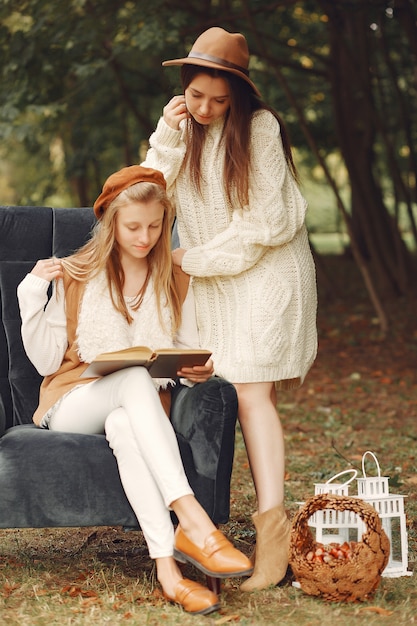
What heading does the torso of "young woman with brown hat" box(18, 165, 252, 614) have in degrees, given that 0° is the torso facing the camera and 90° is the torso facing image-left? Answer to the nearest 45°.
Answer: approximately 315°

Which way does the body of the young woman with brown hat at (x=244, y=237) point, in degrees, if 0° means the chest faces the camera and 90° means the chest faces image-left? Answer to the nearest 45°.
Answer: approximately 45°

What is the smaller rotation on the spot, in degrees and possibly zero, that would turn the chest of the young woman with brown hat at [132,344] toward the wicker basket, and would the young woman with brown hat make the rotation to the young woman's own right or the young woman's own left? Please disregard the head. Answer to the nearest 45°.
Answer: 0° — they already face it

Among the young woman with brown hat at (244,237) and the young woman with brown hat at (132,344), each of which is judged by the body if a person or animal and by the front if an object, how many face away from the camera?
0
